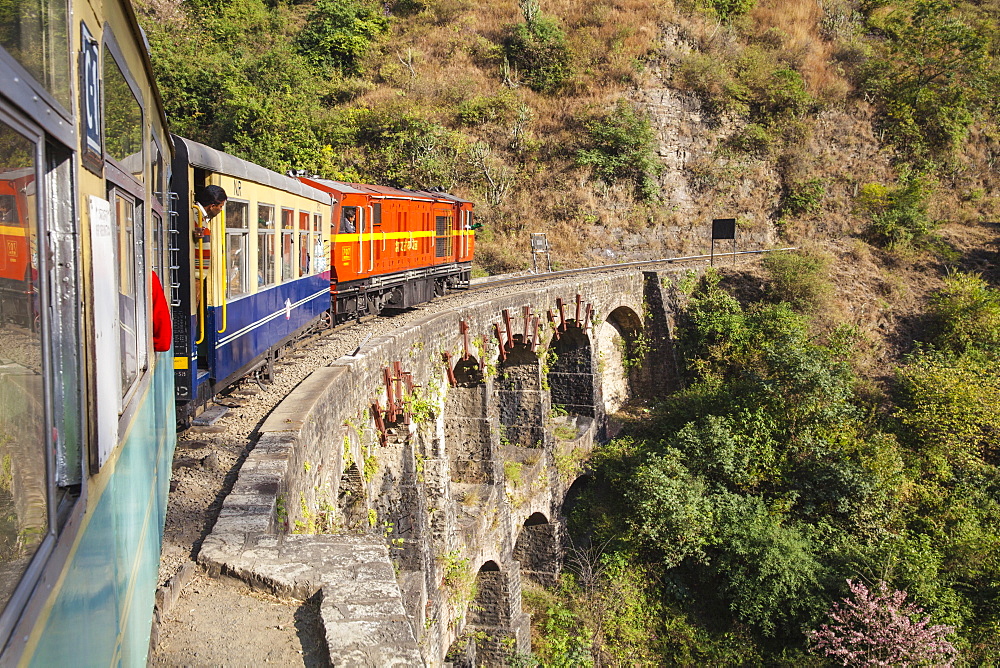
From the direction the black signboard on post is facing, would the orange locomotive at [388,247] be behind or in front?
in front

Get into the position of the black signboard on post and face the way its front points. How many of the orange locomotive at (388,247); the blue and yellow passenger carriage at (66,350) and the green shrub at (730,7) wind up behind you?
1

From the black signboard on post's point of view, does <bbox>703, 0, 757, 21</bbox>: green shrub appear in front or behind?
behind

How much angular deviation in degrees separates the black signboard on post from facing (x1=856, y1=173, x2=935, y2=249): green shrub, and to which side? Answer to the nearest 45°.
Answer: approximately 135° to its left

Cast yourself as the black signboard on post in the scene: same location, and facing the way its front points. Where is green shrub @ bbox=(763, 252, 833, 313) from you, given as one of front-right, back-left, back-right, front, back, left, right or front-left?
front-left

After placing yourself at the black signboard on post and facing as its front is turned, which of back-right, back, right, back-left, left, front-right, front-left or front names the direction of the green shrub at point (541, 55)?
back-right

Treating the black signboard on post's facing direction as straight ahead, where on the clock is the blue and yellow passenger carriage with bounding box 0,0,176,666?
The blue and yellow passenger carriage is roughly at 12 o'clock from the black signboard on post.

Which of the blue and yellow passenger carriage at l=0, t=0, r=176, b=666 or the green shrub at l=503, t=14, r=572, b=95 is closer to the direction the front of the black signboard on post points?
the blue and yellow passenger carriage

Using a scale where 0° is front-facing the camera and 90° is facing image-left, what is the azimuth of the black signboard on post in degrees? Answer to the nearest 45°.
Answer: approximately 0°
